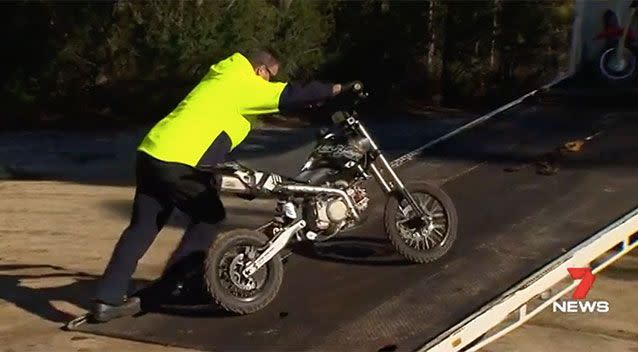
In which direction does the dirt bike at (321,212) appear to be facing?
to the viewer's right

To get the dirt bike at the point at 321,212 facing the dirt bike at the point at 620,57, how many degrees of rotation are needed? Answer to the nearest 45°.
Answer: approximately 45° to its left

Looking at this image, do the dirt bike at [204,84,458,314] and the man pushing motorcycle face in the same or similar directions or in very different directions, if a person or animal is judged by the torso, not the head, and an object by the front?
same or similar directions

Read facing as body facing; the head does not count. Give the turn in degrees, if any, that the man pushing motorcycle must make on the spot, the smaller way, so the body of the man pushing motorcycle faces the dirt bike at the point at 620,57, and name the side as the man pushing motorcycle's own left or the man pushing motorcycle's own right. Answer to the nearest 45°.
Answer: approximately 45° to the man pushing motorcycle's own left

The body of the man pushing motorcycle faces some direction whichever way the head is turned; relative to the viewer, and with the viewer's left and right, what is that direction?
facing to the right of the viewer
